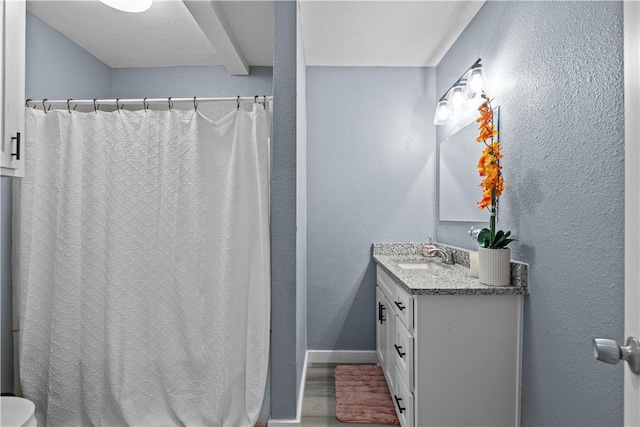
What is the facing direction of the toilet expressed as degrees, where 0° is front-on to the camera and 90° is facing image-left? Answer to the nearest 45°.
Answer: approximately 270°

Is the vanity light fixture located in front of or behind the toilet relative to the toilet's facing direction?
in front

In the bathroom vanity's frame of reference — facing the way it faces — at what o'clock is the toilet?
The toilet is roughly at 11 o'clock from the bathroom vanity.

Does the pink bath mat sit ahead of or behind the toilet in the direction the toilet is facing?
ahead

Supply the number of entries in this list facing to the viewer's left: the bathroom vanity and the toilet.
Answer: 1

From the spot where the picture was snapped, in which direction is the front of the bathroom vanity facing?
facing to the left of the viewer

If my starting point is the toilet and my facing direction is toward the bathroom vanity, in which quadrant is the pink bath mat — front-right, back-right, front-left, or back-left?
front-left
